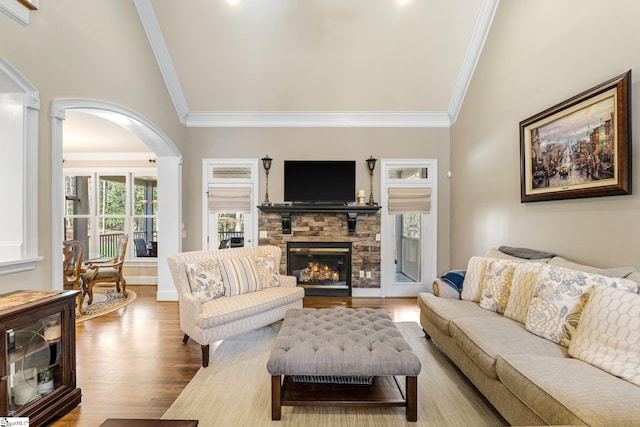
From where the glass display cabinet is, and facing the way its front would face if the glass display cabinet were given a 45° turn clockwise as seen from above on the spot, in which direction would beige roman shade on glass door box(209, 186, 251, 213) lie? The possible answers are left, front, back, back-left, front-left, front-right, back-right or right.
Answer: back-left

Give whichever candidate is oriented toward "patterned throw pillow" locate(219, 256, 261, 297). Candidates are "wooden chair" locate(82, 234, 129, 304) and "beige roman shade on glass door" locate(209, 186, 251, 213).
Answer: the beige roman shade on glass door

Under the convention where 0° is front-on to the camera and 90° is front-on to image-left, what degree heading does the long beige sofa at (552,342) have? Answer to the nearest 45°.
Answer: approximately 45°

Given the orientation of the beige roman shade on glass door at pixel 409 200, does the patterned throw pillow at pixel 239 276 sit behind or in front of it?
in front

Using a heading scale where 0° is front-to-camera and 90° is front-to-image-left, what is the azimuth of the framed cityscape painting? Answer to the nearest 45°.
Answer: approximately 45°

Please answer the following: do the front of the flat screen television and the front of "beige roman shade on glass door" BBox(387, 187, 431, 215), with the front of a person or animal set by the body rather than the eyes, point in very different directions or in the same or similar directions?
same or similar directions

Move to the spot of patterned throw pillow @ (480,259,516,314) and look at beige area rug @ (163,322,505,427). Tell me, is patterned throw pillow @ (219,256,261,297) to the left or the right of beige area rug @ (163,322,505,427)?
right

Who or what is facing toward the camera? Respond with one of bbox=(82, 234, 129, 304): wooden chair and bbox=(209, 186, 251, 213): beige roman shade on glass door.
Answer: the beige roman shade on glass door

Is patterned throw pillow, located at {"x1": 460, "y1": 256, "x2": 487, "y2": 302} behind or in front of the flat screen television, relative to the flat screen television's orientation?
in front

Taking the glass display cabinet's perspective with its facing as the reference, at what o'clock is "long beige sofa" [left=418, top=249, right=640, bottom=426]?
The long beige sofa is roughly at 12 o'clock from the glass display cabinet.

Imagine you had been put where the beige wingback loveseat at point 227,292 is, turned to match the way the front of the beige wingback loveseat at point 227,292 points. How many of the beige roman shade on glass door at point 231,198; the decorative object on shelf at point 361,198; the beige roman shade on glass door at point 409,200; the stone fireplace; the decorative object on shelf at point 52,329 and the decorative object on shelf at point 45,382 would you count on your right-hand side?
2

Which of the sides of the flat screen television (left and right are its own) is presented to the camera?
front

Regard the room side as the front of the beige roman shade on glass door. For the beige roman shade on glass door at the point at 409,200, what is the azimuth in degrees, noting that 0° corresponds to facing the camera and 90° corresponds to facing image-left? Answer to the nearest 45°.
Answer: approximately 0°

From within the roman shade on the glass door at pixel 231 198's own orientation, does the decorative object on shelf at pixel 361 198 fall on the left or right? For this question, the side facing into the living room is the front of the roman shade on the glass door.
on its left

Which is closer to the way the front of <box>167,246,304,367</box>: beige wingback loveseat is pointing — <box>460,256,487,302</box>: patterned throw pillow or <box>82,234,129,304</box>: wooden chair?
the patterned throw pillow

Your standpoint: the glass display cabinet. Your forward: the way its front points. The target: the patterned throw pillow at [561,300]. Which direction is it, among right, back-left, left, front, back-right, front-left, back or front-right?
front

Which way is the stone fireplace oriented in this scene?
toward the camera

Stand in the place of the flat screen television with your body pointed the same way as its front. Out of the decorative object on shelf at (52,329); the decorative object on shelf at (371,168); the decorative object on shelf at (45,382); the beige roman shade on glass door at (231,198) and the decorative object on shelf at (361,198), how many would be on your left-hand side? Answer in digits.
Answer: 2

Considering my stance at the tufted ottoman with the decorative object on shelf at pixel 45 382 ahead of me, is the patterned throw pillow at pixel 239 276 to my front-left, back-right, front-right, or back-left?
front-right

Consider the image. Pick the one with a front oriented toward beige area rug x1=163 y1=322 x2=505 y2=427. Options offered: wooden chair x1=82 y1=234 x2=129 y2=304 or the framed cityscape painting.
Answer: the framed cityscape painting
